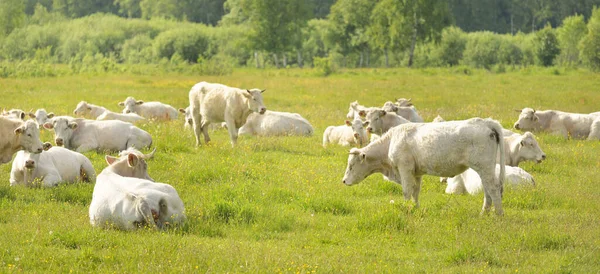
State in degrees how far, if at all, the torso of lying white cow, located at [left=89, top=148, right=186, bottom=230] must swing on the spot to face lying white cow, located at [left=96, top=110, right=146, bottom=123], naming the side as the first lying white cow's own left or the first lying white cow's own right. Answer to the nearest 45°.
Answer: approximately 45° to the first lying white cow's own right

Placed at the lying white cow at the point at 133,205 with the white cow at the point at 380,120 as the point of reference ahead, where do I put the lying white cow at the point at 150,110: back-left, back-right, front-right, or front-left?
front-left

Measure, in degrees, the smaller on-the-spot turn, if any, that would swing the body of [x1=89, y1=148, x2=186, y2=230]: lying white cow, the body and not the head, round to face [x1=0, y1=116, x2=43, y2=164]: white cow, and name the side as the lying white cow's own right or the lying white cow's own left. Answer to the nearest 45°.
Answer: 0° — it already faces it

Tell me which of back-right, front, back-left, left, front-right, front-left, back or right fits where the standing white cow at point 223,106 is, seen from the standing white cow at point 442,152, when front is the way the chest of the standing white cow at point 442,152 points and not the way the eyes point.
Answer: front-right

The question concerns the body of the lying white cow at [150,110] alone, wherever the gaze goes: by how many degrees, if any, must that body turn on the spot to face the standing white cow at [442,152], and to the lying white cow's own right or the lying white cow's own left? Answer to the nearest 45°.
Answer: approximately 90° to the lying white cow's own left

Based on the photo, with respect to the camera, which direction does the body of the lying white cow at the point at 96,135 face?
to the viewer's left

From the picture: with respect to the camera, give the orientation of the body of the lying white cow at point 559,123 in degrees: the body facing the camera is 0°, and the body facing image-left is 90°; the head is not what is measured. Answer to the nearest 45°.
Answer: approximately 90°

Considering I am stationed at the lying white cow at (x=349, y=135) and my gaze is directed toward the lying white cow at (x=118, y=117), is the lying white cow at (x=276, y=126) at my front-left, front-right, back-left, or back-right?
front-right

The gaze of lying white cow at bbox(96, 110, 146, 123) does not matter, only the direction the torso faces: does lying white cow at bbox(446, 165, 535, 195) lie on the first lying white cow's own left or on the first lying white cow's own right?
on the first lying white cow's own left

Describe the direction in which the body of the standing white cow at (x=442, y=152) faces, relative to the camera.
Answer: to the viewer's left

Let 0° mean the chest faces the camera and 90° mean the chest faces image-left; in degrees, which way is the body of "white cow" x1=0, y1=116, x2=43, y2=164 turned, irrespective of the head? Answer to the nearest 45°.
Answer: approximately 270°

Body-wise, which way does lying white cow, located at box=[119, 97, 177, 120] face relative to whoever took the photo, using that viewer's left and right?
facing to the left of the viewer

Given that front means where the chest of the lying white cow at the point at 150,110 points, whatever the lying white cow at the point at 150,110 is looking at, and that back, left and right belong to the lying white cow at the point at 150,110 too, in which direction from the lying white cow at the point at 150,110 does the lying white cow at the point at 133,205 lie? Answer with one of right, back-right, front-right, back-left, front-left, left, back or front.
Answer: left
